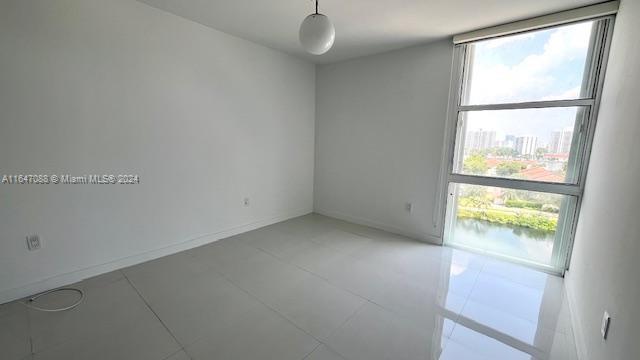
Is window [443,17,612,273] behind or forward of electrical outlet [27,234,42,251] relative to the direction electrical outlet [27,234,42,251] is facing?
forward

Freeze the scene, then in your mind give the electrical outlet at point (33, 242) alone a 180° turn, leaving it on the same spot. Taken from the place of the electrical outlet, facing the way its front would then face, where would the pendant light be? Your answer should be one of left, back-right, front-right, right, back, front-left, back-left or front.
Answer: back

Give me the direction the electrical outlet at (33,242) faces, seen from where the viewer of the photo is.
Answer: facing the viewer and to the right of the viewer
